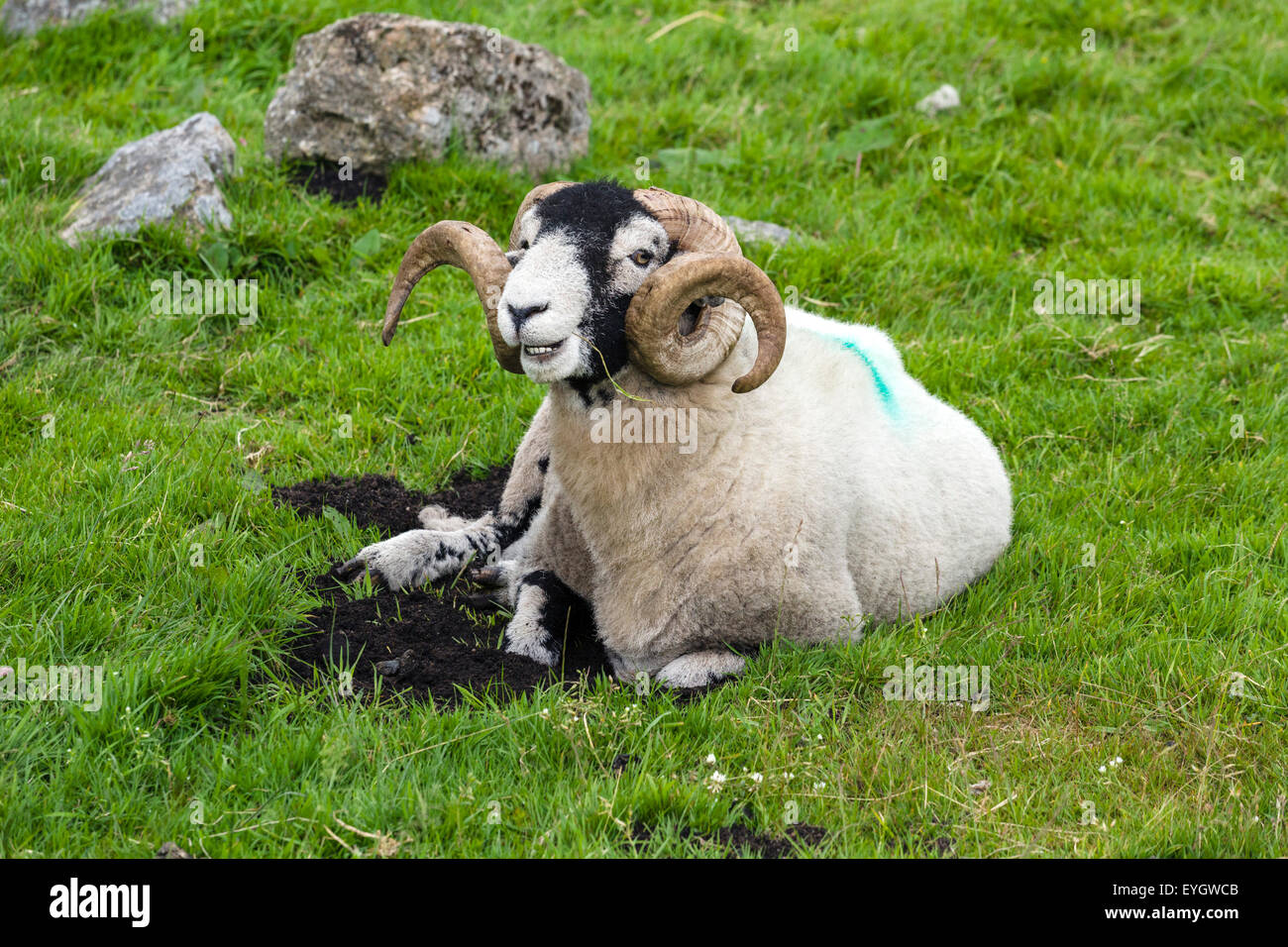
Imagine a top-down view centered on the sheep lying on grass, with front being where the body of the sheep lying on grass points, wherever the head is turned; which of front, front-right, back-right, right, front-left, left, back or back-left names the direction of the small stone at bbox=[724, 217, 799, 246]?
back-right

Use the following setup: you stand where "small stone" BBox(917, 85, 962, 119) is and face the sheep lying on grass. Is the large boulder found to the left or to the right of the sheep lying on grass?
right

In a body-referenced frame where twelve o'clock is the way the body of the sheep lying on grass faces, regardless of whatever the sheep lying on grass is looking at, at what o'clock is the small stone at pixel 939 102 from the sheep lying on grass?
The small stone is roughly at 5 o'clock from the sheep lying on grass.

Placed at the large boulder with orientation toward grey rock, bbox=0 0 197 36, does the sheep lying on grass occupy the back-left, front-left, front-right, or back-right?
back-left

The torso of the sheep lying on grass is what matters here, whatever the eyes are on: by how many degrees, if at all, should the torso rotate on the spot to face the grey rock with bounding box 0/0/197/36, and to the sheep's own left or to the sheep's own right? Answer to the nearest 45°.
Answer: approximately 90° to the sheep's own right

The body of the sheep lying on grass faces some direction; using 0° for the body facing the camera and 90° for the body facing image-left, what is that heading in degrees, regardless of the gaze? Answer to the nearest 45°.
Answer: approximately 45°

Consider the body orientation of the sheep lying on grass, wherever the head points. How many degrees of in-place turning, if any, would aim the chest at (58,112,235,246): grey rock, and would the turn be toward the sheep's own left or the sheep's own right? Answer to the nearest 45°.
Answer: approximately 90° to the sheep's own right
